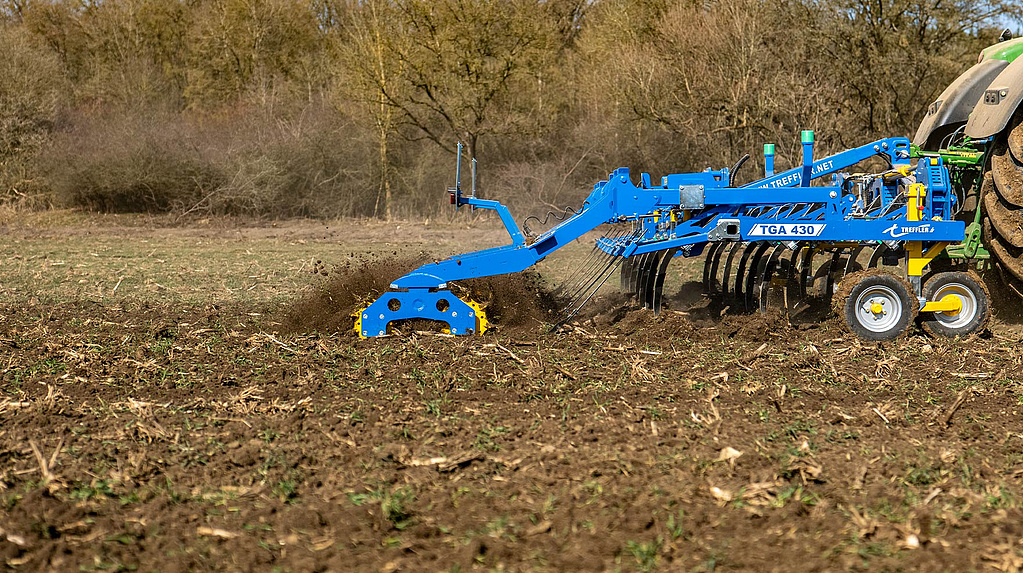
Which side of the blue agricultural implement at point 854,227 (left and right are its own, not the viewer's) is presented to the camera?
right

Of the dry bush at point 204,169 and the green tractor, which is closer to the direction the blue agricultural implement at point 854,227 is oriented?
the green tractor

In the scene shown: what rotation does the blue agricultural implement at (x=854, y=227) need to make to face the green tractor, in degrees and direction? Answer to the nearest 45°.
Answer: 0° — it already faces it

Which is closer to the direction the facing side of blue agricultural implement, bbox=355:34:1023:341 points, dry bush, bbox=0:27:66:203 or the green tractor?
the green tractor

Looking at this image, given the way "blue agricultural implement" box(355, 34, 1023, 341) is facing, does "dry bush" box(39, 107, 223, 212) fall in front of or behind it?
behind

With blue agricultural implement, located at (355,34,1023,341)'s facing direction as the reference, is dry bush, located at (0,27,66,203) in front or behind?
behind

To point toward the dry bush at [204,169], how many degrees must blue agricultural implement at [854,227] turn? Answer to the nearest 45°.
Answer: approximately 135° to its left
